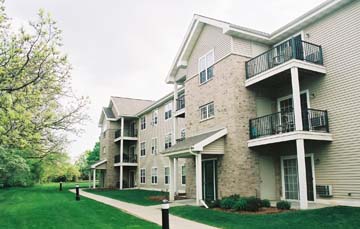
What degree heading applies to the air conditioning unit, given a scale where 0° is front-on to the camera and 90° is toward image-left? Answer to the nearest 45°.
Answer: approximately 45°

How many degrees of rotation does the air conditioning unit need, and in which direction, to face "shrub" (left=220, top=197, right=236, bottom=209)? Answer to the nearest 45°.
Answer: approximately 45° to its right

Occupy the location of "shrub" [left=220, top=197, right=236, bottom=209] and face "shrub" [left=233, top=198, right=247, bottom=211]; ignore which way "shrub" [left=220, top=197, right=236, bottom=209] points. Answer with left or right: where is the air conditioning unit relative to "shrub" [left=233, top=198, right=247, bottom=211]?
left

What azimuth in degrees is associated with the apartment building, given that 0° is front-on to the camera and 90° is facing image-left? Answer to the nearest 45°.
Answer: approximately 45°

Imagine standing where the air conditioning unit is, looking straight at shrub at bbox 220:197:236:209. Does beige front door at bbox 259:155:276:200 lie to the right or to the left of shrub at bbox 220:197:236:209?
right

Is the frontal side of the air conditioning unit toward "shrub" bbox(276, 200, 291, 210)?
yes
